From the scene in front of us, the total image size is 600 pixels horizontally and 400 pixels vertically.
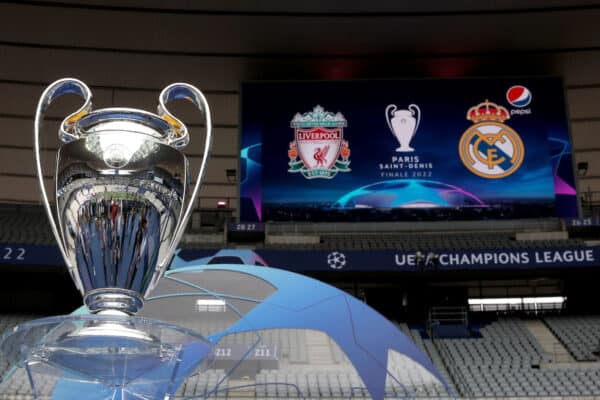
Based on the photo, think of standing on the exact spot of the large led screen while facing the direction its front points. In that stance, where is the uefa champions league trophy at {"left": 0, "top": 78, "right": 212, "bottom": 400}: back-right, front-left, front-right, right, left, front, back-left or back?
front

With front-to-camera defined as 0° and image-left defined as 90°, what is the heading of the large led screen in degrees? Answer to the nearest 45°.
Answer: approximately 0°

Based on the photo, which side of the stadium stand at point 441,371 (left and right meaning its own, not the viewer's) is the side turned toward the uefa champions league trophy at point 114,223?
front

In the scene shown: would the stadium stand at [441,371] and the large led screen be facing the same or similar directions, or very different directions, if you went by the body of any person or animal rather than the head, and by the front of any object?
same or similar directions

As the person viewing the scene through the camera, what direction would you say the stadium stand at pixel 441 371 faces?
facing the viewer

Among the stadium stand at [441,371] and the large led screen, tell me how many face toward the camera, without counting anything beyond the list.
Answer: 2
